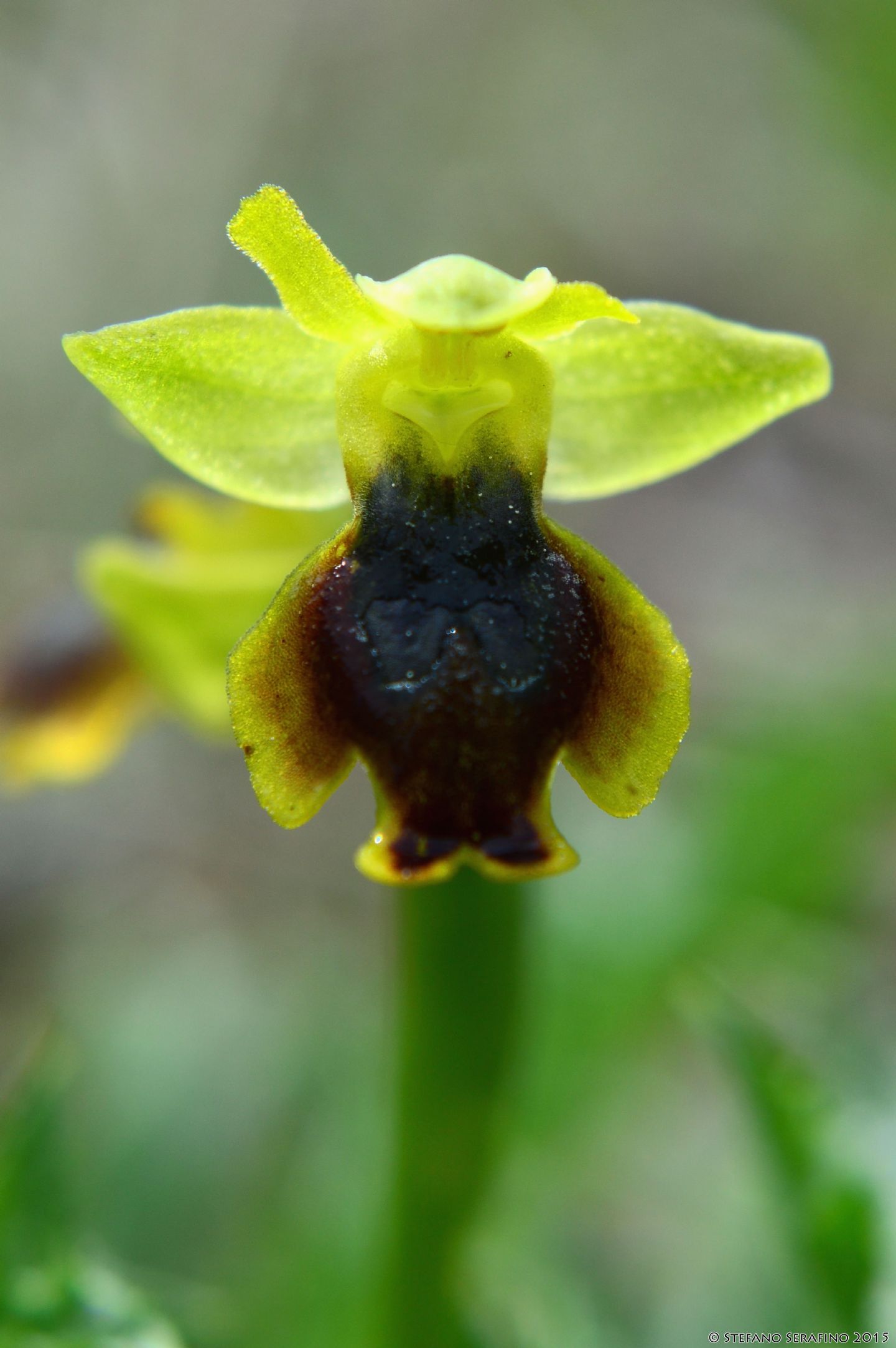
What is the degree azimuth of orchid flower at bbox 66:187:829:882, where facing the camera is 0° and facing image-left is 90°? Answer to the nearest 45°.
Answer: approximately 0°
